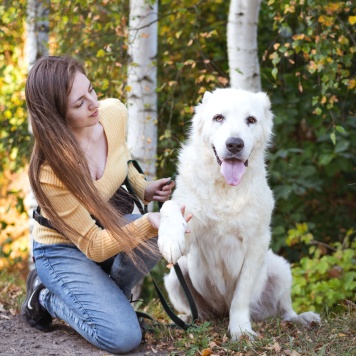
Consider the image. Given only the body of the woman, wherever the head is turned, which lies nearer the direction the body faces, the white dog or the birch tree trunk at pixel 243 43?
the white dog

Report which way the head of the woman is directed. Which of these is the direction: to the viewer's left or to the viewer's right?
to the viewer's right

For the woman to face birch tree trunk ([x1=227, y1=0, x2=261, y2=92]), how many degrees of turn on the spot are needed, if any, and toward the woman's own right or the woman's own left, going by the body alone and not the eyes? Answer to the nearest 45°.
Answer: approximately 90° to the woman's own left

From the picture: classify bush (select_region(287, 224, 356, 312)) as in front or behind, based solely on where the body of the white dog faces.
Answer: behind

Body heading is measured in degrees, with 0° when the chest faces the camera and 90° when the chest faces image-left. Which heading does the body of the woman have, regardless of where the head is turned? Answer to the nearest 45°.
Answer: approximately 315°

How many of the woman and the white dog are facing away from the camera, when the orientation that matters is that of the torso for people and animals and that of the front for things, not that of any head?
0

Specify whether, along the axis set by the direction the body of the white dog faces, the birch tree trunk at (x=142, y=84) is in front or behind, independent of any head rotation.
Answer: behind

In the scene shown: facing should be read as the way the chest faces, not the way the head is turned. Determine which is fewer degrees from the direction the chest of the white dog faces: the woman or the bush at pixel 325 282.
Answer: the woman

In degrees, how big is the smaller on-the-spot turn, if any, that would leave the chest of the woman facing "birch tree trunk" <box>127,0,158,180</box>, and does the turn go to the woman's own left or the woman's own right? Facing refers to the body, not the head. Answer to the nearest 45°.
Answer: approximately 135° to the woman's own left

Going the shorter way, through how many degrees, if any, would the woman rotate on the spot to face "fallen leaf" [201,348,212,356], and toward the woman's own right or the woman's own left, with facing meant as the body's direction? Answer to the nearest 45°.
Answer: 0° — they already face it

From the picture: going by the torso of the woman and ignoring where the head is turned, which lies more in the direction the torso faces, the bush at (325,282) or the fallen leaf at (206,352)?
the fallen leaf

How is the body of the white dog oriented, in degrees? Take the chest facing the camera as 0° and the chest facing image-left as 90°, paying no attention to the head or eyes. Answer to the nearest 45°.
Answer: approximately 0°

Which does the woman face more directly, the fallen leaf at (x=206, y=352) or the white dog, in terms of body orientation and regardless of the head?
the fallen leaf
